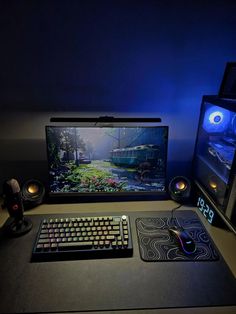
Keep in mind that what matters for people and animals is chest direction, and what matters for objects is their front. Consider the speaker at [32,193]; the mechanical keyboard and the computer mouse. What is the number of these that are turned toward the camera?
2

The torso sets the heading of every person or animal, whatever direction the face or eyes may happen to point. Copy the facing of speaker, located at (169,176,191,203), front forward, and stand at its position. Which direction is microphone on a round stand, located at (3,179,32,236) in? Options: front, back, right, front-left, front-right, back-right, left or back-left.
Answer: front-right

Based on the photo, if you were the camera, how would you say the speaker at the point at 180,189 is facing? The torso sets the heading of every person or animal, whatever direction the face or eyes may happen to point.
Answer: facing the viewer

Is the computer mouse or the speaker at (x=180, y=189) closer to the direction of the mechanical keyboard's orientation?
the computer mouse

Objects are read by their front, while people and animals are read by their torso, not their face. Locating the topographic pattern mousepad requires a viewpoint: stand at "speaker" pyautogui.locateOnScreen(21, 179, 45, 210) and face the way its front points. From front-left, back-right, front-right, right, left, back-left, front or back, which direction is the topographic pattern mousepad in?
front-left

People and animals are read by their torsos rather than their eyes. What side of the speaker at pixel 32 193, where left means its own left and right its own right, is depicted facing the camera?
front

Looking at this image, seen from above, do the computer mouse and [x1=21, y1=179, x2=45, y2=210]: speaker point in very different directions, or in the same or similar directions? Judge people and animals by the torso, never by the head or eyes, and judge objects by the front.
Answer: very different directions

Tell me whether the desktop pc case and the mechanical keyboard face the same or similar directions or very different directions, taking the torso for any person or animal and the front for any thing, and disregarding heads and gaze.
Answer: same or similar directions

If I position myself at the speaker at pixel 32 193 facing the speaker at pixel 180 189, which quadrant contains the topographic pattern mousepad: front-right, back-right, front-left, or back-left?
front-right

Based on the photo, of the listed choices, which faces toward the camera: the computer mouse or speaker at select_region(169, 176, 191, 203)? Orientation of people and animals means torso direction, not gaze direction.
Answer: the speaker

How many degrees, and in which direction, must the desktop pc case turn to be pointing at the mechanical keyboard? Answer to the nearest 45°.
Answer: approximately 90° to its right

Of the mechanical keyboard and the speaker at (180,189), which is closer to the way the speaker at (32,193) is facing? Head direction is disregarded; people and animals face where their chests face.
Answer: the mechanical keyboard

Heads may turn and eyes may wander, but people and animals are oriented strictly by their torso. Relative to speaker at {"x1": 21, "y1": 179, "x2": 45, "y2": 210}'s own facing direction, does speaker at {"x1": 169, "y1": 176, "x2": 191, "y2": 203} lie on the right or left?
on its left

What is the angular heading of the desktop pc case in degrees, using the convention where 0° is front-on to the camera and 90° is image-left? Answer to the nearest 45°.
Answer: approximately 315°

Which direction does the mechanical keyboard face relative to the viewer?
toward the camera

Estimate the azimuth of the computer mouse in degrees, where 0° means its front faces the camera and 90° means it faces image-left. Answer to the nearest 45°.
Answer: approximately 135°

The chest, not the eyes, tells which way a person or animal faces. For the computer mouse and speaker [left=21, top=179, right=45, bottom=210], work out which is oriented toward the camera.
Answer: the speaker

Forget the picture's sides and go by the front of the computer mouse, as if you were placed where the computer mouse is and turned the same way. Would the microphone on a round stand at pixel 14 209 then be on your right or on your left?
on your left
